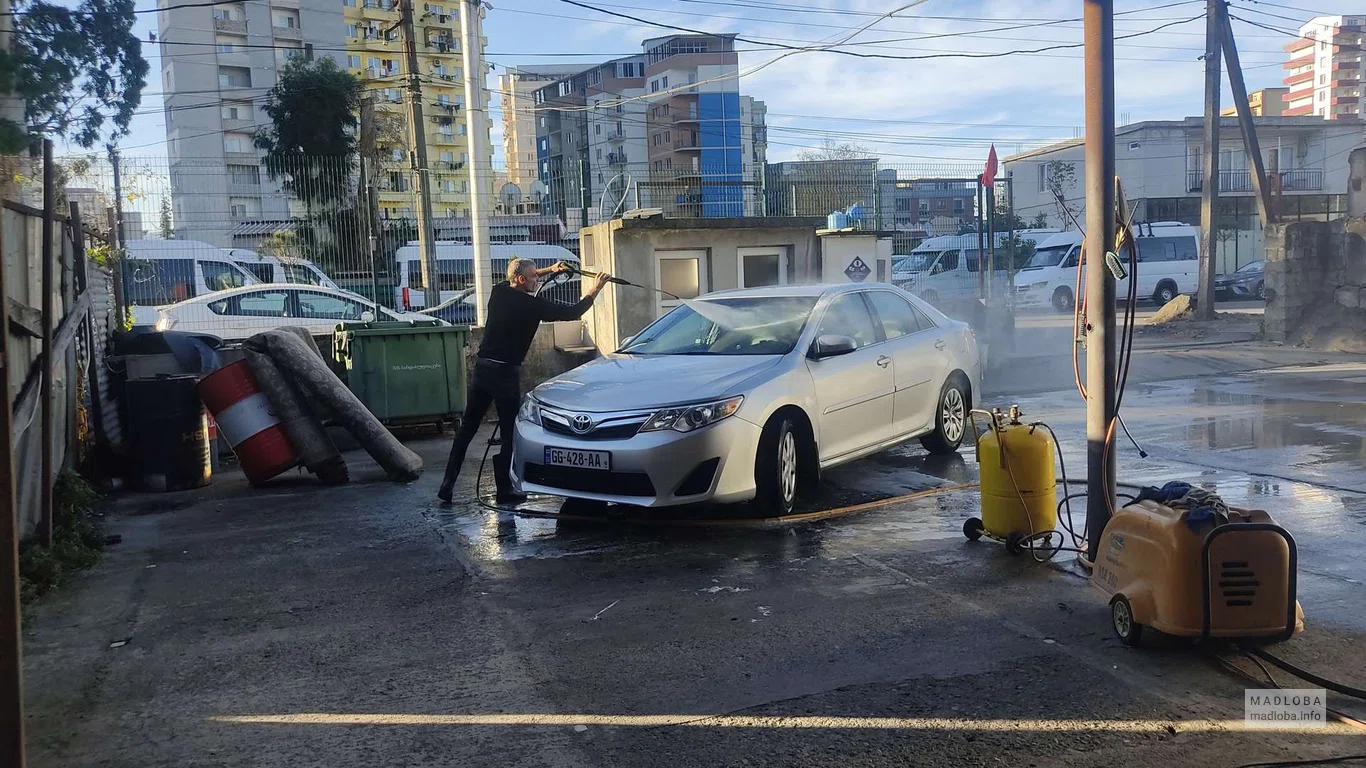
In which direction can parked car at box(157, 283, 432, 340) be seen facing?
to the viewer's right

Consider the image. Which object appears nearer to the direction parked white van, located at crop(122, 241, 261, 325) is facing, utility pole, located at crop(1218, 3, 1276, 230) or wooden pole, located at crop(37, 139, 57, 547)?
the utility pole

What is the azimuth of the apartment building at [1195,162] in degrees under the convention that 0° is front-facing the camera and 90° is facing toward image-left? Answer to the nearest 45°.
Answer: approximately 0°

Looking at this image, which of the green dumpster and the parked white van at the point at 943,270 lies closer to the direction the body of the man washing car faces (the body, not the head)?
the parked white van

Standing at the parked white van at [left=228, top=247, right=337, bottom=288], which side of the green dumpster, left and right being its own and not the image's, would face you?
back

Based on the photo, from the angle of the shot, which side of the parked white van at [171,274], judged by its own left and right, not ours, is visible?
right

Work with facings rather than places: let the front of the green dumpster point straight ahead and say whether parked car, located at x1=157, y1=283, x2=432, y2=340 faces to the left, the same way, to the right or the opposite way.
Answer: to the left

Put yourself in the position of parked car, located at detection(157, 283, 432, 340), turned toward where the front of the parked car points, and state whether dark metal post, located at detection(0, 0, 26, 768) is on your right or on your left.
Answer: on your right

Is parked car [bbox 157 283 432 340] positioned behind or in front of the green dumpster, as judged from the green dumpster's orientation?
behind
